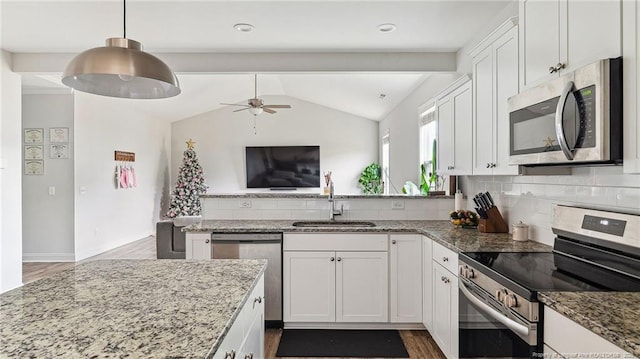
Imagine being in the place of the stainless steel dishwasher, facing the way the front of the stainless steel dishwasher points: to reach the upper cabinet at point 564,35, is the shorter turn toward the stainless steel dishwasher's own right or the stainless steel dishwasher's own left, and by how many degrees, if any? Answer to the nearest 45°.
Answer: approximately 45° to the stainless steel dishwasher's own left

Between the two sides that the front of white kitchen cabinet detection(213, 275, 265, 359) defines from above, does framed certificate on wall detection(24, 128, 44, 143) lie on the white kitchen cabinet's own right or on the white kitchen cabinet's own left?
on the white kitchen cabinet's own left

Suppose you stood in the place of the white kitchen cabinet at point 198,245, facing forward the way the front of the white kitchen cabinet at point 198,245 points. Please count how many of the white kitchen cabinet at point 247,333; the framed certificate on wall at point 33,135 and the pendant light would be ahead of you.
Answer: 2

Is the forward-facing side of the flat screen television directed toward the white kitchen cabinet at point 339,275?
yes

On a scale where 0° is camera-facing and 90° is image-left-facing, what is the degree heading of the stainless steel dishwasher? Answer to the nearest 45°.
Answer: approximately 0°

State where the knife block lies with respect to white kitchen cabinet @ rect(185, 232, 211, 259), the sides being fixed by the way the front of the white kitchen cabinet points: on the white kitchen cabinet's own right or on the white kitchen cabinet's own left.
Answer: on the white kitchen cabinet's own left

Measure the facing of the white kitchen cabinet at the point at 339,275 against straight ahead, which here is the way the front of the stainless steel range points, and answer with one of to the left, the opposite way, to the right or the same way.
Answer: to the left

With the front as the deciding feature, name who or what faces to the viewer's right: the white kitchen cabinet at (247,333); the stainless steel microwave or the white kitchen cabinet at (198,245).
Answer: the white kitchen cabinet at (247,333)

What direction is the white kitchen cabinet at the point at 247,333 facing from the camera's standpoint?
to the viewer's right
